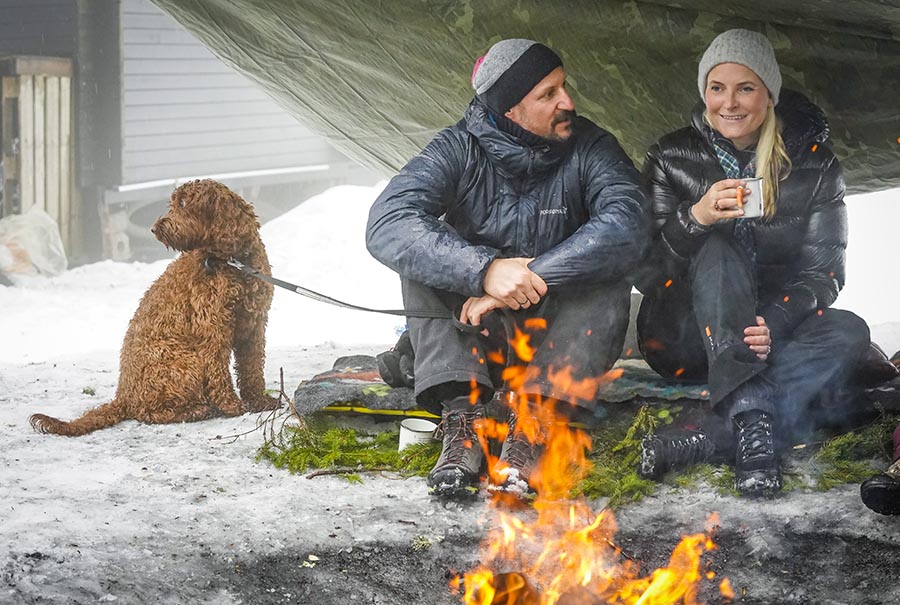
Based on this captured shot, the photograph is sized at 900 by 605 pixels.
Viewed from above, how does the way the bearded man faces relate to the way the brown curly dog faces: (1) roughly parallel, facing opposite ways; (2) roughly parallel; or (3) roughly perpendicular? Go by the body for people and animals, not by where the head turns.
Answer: roughly perpendicular

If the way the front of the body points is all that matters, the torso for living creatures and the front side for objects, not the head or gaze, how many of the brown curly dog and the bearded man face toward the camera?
1

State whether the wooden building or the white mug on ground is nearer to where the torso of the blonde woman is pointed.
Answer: the white mug on ground

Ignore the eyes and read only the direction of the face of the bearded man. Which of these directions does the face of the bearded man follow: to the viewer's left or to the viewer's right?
to the viewer's right

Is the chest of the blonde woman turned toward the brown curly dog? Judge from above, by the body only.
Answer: no

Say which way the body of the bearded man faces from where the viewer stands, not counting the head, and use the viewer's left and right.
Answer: facing the viewer

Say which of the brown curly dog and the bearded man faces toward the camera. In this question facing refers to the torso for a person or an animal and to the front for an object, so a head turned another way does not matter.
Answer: the bearded man

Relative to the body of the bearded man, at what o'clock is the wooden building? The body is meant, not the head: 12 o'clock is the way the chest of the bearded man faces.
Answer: The wooden building is roughly at 5 o'clock from the bearded man.

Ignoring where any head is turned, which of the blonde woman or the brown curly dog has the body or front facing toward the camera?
the blonde woman

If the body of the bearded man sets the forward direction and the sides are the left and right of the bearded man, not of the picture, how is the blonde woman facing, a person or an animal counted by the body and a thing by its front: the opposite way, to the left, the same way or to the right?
the same way
